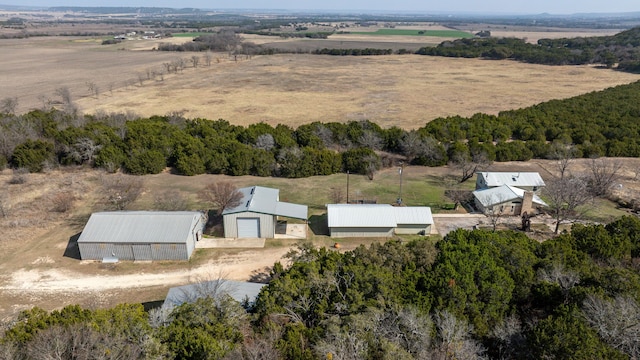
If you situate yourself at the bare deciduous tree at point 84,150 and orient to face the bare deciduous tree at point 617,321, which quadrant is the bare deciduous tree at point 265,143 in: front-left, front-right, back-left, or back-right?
front-left

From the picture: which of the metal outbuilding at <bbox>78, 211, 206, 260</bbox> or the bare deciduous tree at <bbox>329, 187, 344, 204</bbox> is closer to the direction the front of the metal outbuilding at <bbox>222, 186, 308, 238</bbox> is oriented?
the metal outbuilding

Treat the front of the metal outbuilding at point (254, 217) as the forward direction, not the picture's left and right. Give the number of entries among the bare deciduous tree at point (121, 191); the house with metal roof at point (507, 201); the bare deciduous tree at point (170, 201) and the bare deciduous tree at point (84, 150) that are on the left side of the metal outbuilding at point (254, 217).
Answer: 1

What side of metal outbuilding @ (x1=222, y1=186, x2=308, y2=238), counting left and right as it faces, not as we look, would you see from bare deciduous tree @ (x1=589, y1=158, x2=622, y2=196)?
left

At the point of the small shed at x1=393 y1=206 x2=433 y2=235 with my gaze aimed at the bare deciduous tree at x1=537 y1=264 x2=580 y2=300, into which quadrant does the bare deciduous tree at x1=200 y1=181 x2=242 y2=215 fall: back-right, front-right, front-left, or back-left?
back-right

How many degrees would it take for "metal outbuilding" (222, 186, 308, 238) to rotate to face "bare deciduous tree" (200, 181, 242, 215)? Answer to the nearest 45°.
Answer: approximately 135° to its right

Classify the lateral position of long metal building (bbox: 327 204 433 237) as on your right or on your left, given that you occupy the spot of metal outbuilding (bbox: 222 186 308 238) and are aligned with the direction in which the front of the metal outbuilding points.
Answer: on your left

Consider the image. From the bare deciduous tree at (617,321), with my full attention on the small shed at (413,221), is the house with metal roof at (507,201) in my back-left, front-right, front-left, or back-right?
front-right

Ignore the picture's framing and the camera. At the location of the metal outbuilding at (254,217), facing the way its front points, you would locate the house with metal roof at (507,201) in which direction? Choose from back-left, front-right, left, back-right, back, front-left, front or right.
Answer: left

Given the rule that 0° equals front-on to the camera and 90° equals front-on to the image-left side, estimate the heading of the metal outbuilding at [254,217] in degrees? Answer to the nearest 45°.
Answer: approximately 0°

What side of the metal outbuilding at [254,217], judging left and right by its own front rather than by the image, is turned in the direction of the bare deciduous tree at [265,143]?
back

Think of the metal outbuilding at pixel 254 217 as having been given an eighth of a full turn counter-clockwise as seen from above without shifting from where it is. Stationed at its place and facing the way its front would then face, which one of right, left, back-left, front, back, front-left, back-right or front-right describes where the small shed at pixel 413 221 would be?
front-left

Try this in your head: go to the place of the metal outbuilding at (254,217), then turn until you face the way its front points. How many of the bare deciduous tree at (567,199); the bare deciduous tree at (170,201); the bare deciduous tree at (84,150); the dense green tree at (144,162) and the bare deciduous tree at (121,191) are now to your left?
1

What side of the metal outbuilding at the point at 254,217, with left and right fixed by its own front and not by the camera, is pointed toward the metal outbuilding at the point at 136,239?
right

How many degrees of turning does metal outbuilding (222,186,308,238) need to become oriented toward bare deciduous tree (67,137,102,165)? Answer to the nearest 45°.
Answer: approximately 135° to its right

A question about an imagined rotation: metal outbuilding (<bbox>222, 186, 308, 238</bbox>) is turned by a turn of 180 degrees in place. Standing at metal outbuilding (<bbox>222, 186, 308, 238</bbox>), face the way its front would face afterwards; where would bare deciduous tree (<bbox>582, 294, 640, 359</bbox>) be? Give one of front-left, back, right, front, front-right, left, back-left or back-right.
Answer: back-right

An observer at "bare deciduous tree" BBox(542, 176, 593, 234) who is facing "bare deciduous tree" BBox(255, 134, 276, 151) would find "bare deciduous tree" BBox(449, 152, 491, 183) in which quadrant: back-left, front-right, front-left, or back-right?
front-right
